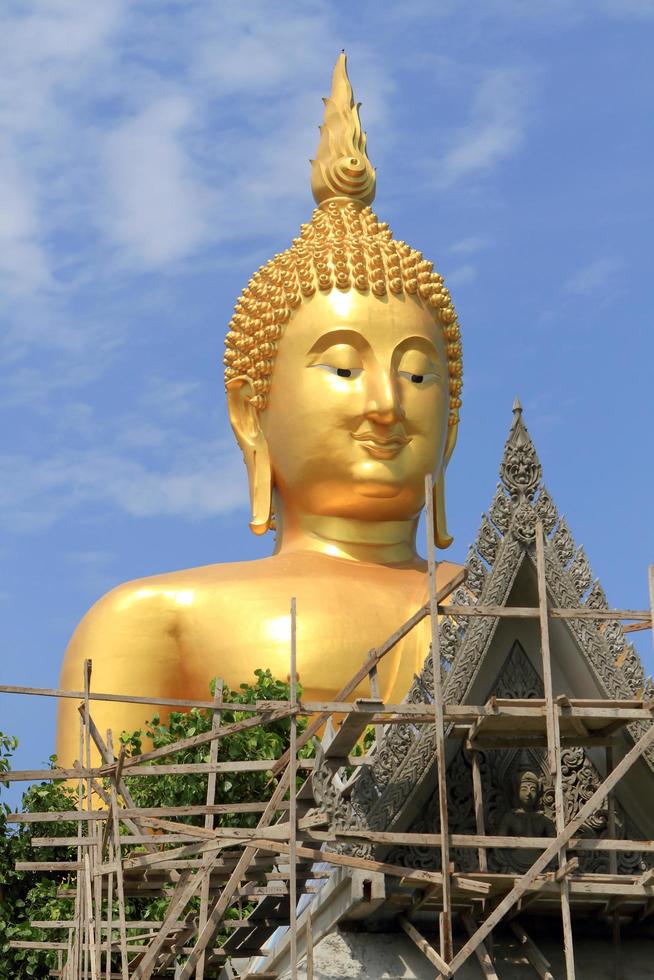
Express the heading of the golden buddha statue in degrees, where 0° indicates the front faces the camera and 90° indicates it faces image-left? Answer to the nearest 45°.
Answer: approximately 315°
